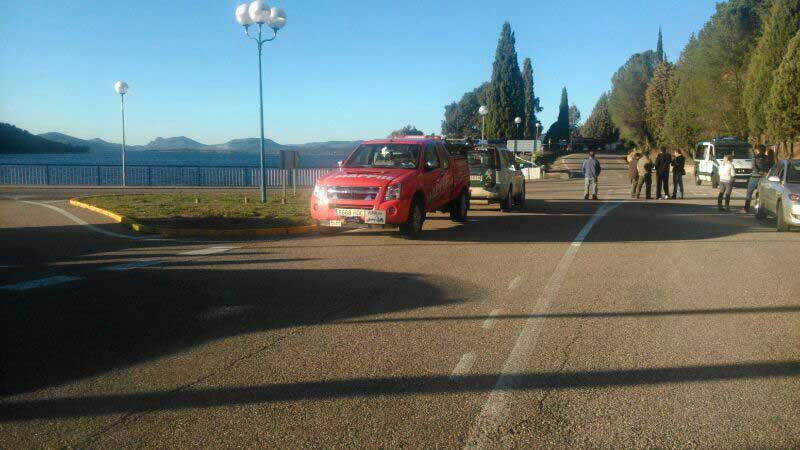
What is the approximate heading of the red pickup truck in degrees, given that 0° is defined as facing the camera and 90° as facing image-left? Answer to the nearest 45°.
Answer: approximately 45°

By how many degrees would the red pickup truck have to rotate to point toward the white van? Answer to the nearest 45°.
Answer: approximately 180°

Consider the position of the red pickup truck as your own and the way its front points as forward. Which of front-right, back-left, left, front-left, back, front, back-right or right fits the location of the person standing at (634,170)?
back

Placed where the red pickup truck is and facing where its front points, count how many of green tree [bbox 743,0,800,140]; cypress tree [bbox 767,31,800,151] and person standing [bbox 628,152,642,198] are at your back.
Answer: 3

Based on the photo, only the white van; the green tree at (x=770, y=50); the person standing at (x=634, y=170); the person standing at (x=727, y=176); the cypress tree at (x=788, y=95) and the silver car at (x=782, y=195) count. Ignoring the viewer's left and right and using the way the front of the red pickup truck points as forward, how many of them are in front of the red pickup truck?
0

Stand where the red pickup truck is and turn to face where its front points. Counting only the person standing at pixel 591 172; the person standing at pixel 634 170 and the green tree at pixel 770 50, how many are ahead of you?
0

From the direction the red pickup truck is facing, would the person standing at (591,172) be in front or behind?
behind

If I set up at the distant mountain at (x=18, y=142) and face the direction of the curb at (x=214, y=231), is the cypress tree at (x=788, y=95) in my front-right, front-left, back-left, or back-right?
front-left

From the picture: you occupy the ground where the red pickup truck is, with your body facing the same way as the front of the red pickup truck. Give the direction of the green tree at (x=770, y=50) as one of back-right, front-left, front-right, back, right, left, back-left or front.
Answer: back

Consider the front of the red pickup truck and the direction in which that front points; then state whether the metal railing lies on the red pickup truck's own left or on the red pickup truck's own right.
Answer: on the red pickup truck's own right

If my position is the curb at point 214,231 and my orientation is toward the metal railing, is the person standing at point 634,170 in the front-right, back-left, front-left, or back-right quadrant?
front-right

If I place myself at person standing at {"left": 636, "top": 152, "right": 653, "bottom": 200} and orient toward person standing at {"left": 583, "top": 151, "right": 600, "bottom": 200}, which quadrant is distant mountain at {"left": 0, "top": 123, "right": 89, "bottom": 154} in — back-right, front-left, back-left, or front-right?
front-right

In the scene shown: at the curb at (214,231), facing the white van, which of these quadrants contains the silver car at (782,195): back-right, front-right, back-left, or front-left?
front-right

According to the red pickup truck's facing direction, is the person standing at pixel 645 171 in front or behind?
behind

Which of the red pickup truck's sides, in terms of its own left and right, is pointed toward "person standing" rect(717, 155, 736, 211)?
back

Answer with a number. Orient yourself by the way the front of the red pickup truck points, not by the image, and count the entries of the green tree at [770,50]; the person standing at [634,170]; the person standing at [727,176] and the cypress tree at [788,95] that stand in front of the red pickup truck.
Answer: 0

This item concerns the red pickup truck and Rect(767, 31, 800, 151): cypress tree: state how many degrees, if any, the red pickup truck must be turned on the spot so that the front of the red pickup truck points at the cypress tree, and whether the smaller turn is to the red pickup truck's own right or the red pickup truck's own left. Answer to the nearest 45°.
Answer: approximately 180°

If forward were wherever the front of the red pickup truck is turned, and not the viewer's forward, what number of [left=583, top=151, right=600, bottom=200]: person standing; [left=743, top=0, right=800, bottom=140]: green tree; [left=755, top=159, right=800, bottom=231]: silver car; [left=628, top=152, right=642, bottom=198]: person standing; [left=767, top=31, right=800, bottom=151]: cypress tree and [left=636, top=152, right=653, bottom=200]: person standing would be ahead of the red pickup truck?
0

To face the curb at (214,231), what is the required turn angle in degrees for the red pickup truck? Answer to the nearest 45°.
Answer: approximately 45° to its right

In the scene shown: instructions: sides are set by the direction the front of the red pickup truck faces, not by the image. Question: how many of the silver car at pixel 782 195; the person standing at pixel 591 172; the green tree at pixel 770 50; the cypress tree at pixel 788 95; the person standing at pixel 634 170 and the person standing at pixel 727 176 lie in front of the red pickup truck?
0
